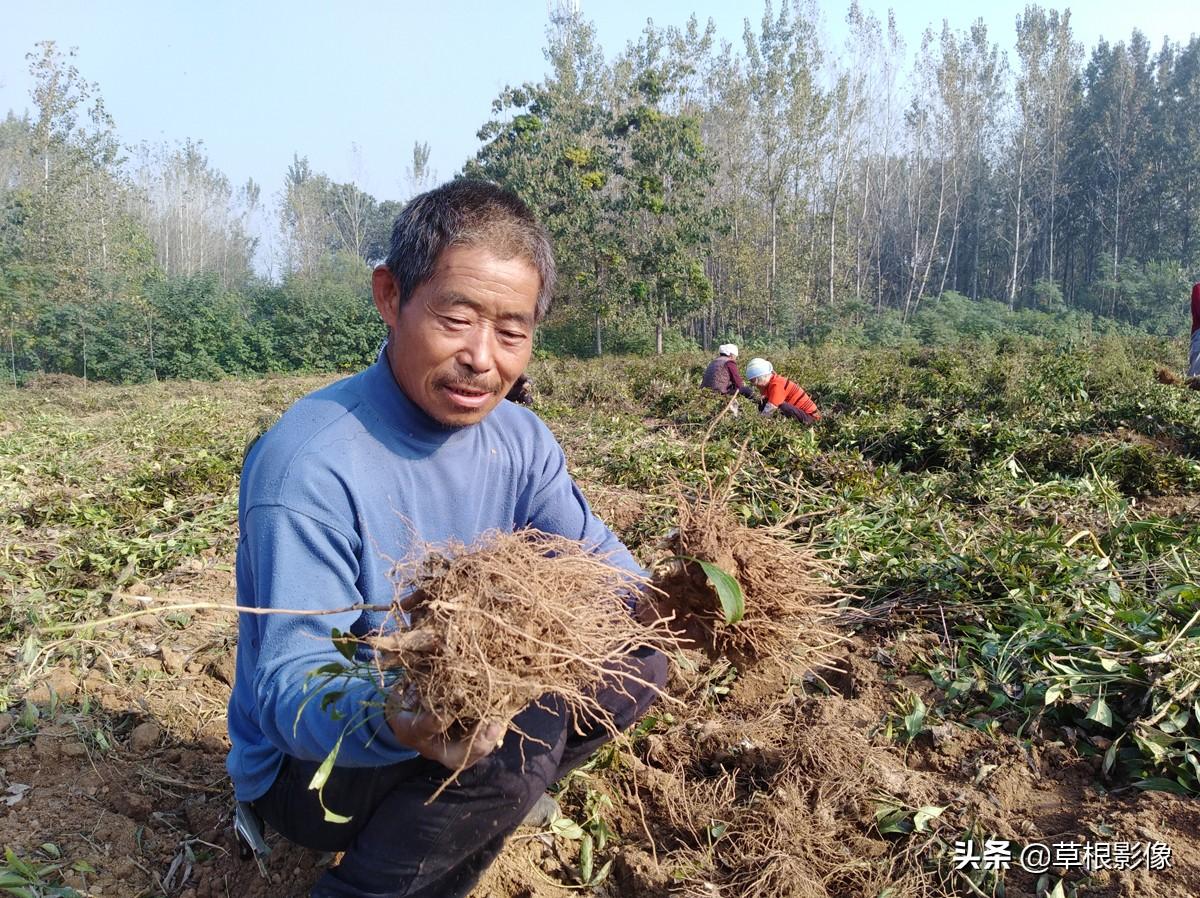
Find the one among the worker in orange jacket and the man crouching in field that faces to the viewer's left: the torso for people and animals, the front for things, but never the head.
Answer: the worker in orange jacket

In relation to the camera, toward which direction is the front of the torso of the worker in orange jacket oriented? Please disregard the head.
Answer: to the viewer's left

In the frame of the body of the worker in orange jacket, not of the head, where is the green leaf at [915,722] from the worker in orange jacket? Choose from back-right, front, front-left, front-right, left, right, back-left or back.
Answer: left

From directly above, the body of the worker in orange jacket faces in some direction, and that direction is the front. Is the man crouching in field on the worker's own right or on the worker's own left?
on the worker's own left

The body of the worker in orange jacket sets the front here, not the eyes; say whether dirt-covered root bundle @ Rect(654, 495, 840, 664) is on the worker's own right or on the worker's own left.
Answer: on the worker's own left

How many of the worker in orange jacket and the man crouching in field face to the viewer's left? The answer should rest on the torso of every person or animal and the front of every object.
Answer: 1

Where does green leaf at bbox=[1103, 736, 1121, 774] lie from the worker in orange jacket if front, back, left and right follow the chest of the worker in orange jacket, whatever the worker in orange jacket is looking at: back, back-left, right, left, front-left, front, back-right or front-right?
left

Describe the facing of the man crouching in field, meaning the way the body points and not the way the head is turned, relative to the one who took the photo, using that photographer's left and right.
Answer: facing the viewer and to the right of the viewer

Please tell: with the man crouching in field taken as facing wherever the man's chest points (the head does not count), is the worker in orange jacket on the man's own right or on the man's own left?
on the man's own left
